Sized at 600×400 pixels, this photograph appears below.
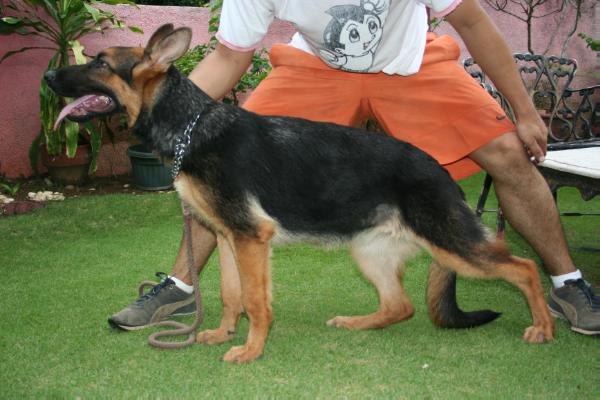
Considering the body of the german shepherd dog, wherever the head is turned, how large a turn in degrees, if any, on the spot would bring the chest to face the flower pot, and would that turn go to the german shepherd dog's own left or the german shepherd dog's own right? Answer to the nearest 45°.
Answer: approximately 45° to the german shepherd dog's own right

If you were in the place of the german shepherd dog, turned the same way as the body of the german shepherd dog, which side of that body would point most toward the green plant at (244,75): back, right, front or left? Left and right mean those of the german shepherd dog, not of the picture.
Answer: right

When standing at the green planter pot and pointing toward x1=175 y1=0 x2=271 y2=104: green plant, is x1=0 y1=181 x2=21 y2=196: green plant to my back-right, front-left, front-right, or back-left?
back-left

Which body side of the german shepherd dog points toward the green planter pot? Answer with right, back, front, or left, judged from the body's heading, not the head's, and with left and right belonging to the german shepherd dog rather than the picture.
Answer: right

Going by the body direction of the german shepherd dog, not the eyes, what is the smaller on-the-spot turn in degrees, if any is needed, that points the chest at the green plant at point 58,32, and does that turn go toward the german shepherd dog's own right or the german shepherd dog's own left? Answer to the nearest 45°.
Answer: approximately 45° to the german shepherd dog's own right

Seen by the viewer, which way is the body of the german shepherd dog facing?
to the viewer's left

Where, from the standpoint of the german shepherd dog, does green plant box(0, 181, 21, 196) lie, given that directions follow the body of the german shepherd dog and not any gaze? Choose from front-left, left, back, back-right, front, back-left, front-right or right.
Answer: front-right
